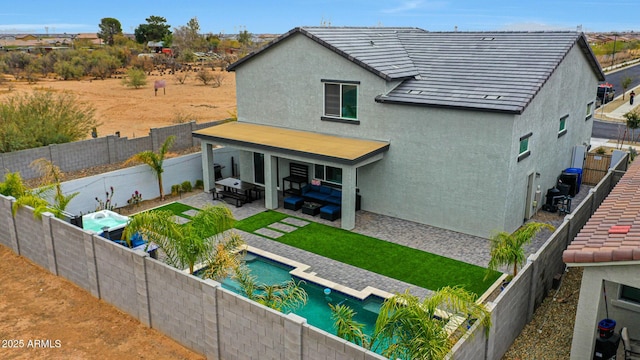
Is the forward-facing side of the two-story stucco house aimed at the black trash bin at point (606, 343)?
no

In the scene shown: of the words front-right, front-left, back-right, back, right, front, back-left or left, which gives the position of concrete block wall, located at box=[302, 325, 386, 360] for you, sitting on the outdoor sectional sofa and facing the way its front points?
front-left

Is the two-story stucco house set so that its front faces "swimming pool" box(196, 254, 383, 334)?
no

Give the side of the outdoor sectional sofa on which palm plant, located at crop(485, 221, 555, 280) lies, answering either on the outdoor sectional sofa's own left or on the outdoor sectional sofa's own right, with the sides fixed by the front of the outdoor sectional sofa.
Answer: on the outdoor sectional sofa's own left

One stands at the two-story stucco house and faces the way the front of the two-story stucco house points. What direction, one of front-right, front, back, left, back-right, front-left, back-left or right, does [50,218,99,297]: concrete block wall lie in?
back

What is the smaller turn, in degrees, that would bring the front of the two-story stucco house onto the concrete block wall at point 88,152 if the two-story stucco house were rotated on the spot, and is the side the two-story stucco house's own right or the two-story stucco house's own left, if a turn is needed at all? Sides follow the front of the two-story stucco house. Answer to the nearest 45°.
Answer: approximately 135° to the two-story stucco house's own left

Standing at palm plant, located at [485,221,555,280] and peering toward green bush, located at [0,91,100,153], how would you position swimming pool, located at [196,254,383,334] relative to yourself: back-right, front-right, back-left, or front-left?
front-left

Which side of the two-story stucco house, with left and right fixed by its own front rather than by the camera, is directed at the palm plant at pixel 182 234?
back

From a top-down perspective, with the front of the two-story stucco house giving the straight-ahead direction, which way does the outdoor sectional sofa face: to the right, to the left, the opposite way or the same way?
the opposite way

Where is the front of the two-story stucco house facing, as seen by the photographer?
facing away from the viewer and to the right of the viewer

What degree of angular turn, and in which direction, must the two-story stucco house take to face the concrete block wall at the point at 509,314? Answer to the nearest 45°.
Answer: approximately 135° to its right

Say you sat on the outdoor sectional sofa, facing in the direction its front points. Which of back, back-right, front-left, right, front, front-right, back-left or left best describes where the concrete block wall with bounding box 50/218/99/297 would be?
front

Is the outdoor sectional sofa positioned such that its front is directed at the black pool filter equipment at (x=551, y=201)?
no

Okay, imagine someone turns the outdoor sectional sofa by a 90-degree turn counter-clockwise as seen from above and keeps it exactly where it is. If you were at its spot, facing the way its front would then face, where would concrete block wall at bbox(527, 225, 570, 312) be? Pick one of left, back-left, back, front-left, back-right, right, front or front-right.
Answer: front

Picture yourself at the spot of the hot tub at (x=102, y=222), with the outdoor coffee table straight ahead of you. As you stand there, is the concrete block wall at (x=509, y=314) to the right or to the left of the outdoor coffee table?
right
